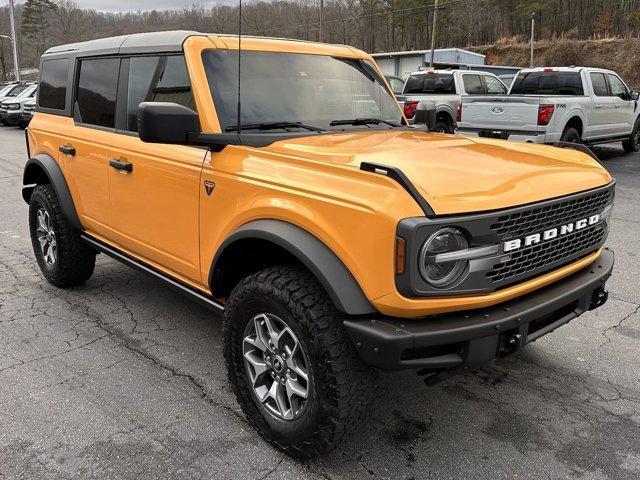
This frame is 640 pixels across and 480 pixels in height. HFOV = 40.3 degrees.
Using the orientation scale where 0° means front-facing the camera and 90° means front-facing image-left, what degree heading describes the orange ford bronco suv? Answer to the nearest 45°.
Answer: approximately 315°

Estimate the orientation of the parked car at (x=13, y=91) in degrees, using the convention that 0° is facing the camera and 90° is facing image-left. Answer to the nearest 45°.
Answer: approximately 45°

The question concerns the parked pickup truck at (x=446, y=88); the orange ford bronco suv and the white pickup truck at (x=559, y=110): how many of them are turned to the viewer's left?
0

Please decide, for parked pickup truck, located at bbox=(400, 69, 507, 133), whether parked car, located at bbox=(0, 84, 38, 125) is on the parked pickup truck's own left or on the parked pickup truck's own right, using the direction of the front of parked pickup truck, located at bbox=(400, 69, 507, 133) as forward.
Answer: on the parked pickup truck's own left

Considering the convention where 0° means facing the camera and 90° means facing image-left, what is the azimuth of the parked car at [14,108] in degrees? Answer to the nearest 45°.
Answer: approximately 45°

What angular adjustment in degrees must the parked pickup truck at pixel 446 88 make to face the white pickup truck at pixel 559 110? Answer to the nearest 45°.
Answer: approximately 90° to its right

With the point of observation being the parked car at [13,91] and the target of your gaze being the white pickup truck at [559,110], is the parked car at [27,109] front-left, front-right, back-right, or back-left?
front-right

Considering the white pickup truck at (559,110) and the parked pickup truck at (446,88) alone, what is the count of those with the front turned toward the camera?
0

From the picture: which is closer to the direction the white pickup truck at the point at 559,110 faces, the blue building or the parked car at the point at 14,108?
the blue building

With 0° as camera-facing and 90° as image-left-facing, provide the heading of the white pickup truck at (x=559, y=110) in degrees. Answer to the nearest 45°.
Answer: approximately 225°

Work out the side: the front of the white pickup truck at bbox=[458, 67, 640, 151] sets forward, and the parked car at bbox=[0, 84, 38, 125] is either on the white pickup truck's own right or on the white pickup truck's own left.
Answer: on the white pickup truck's own left

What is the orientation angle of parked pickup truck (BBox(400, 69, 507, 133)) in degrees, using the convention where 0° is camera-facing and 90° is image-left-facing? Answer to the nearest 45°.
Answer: approximately 225°

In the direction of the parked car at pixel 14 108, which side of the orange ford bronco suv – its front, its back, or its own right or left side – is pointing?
back

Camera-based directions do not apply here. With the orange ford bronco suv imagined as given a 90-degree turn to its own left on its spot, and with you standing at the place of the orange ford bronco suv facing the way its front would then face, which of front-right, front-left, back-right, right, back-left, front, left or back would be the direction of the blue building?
front-left
